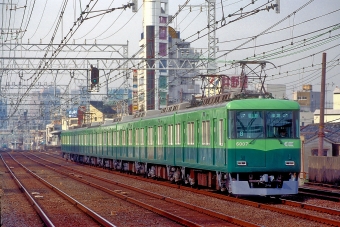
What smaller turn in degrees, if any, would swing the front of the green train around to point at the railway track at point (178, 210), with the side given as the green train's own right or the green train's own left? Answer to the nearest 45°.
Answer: approximately 45° to the green train's own right

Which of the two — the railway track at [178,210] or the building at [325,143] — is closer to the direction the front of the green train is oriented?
the railway track

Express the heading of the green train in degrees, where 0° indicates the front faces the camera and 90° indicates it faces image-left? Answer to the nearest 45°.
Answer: approximately 0°
